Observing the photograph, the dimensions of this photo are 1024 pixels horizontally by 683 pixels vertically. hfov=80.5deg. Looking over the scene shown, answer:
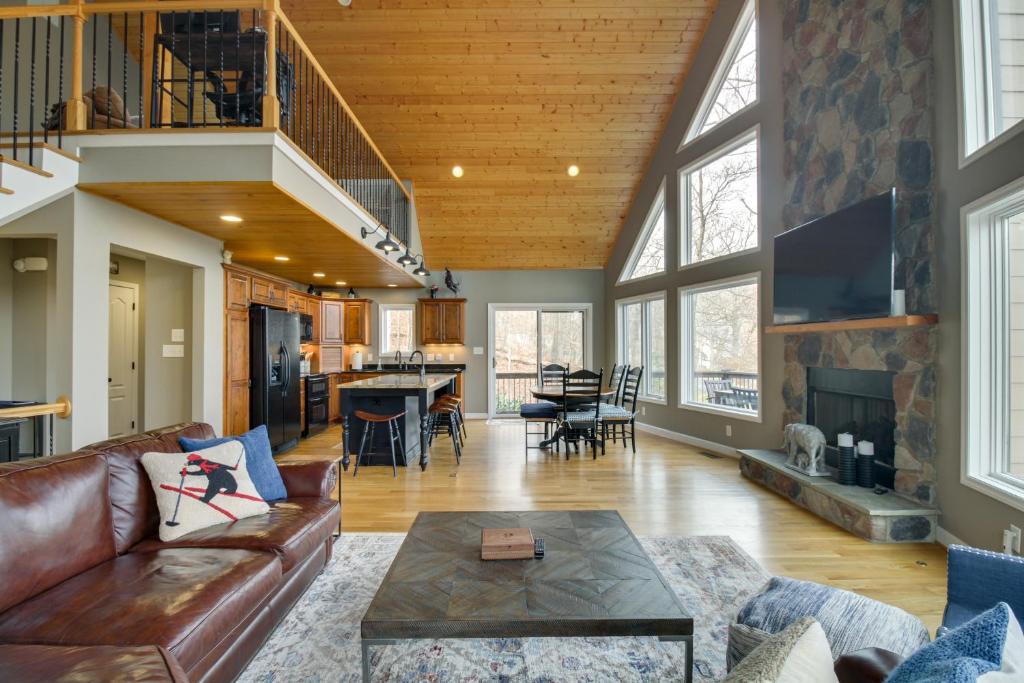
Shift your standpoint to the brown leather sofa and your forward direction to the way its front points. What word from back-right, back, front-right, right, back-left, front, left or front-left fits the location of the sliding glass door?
left

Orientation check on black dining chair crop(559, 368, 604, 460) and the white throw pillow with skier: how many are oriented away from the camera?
1

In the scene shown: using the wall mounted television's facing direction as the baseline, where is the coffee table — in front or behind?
in front

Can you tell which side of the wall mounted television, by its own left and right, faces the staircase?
front

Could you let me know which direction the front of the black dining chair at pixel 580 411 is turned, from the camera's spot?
facing away from the viewer

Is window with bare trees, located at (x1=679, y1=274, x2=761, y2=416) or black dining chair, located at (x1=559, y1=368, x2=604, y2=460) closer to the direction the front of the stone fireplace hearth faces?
the black dining chair

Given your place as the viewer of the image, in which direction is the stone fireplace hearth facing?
facing the viewer and to the left of the viewer

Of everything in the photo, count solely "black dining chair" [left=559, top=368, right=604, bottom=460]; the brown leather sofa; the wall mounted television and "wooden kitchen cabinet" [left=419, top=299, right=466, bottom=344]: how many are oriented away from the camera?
1

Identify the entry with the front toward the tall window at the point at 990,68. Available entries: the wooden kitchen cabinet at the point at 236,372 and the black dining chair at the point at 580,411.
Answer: the wooden kitchen cabinet

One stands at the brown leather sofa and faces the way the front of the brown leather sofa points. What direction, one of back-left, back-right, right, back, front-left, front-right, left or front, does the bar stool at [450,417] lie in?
left

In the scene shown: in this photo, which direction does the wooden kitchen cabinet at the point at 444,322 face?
toward the camera

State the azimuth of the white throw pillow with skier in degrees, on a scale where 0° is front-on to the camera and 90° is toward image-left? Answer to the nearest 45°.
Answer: approximately 315°

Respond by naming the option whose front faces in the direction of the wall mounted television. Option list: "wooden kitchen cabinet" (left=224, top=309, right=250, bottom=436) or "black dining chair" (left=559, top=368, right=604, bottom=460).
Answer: the wooden kitchen cabinet

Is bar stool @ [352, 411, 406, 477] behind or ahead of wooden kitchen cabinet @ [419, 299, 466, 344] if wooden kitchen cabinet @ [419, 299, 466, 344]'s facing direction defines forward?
ahead

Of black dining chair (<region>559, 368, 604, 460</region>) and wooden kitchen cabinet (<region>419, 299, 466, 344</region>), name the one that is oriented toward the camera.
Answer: the wooden kitchen cabinet

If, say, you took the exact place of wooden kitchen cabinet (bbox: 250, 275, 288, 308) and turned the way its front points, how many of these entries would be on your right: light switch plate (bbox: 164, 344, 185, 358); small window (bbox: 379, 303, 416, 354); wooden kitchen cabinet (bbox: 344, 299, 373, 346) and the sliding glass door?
1

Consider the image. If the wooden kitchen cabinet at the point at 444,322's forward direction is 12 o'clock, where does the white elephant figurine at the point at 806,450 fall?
The white elephant figurine is roughly at 11 o'clock from the wooden kitchen cabinet.

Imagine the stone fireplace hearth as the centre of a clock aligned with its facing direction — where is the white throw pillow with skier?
The white throw pillow with skier is roughly at 12 o'clock from the stone fireplace hearth.

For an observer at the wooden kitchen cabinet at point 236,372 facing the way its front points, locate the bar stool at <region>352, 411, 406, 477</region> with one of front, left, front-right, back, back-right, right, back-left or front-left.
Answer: front
